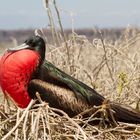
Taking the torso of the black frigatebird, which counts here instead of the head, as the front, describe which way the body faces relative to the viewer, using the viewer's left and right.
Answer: facing to the left of the viewer
